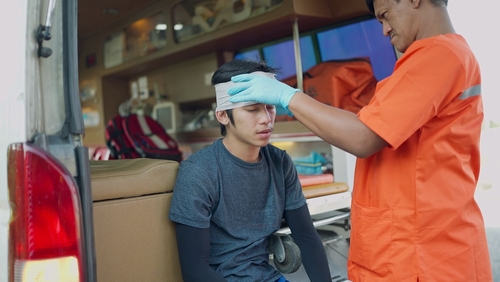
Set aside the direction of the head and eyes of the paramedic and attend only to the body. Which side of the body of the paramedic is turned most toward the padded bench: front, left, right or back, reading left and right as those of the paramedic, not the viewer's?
front

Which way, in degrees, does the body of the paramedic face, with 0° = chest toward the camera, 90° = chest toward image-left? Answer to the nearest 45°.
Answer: approximately 90°

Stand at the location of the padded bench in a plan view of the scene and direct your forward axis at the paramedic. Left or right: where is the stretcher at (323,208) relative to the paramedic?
left

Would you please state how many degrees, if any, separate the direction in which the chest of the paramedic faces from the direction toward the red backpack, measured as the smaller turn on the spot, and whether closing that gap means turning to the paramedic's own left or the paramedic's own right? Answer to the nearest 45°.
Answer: approximately 45° to the paramedic's own right

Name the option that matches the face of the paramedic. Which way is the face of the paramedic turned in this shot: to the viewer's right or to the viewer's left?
to the viewer's left

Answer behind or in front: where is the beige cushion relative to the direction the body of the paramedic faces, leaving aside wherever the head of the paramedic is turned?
in front

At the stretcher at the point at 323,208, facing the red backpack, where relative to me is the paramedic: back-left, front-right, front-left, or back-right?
back-left
